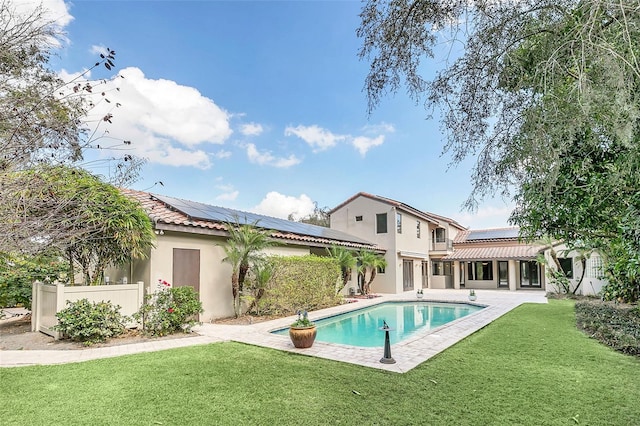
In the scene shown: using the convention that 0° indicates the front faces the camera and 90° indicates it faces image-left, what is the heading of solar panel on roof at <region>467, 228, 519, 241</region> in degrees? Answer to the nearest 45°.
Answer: approximately 0°

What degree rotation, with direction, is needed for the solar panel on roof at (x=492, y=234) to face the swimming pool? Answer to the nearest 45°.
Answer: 0° — it already faces it
